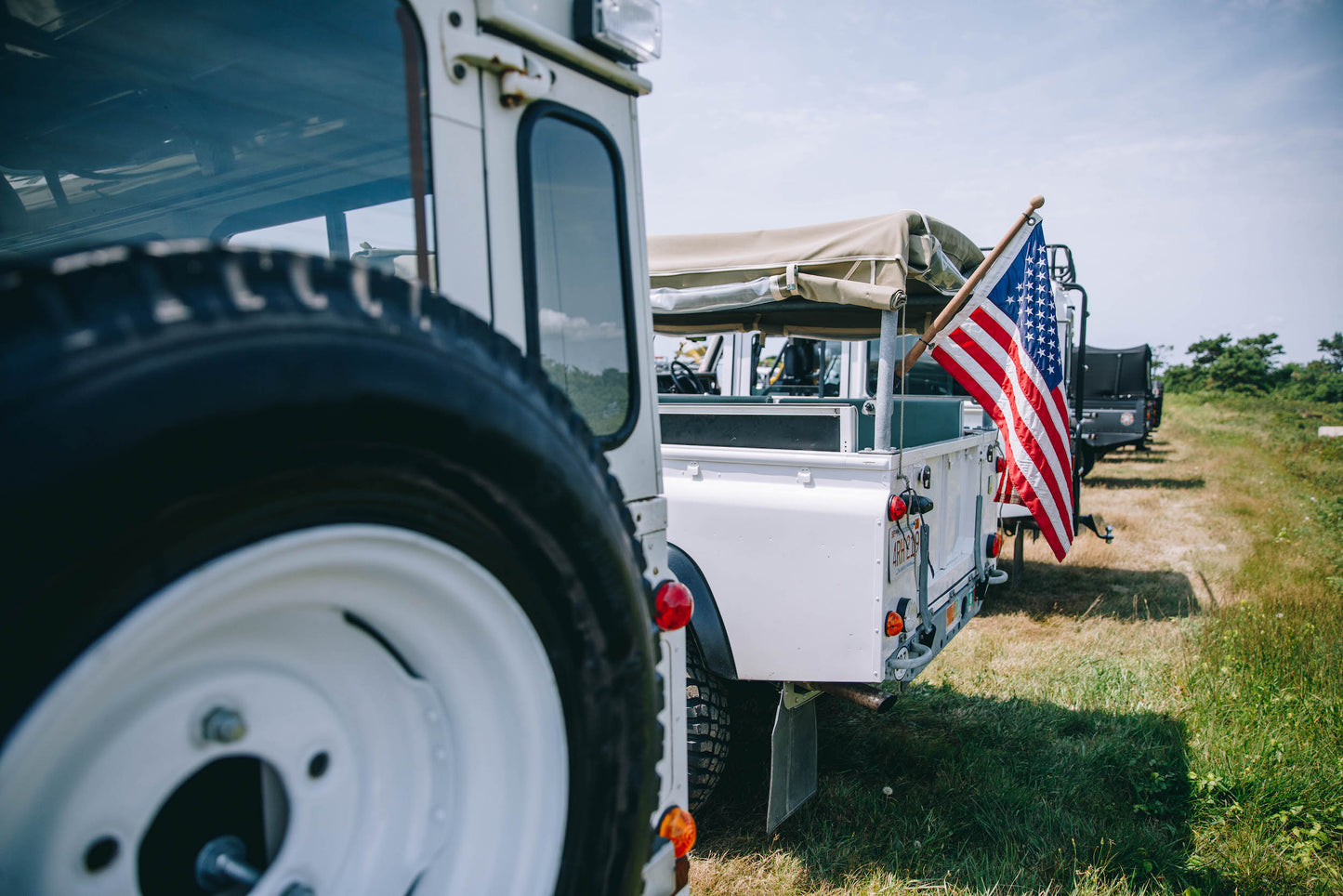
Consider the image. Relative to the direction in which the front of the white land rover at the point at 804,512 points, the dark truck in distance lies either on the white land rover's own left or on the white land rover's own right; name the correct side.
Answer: on the white land rover's own right

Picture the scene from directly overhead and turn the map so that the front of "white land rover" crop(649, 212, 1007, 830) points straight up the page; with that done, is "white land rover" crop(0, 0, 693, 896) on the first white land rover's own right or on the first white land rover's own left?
on the first white land rover's own left

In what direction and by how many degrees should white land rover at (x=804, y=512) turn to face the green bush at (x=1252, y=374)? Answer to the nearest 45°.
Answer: approximately 90° to its right

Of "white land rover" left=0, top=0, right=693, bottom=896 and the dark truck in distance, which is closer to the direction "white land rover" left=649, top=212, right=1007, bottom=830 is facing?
the dark truck in distance

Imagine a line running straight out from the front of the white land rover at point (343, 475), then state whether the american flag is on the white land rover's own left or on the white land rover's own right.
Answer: on the white land rover's own right

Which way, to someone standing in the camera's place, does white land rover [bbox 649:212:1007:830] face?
facing away from the viewer and to the left of the viewer

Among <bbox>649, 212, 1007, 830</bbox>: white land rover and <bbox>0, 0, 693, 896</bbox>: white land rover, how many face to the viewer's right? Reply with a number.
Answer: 0

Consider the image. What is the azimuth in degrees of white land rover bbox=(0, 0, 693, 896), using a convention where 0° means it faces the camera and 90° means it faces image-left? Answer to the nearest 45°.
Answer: approximately 135°
